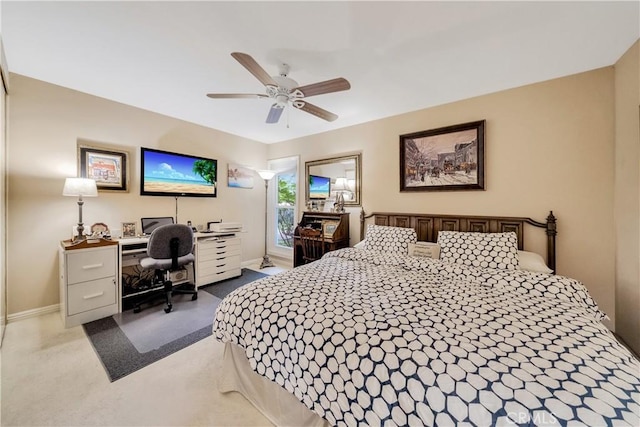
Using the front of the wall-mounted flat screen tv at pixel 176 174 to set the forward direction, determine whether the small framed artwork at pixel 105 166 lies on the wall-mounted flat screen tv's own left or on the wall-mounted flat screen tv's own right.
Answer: on the wall-mounted flat screen tv's own right

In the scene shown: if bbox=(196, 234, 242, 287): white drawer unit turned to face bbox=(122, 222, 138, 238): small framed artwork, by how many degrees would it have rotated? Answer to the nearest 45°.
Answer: approximately 135° to its right

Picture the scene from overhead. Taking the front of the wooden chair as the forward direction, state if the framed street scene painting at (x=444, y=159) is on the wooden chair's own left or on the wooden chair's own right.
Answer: on the wooden chair's own right

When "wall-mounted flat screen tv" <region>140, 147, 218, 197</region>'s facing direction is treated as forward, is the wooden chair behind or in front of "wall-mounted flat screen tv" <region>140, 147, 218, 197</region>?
in front

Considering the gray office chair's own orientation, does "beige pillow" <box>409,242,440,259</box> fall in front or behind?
behind

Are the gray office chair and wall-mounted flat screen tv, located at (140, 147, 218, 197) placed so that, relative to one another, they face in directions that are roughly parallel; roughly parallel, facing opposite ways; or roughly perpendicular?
roughly parallel, facing opposite ways

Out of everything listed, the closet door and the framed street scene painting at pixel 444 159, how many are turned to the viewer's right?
1

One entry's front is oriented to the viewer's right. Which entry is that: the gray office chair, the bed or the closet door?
the closet door

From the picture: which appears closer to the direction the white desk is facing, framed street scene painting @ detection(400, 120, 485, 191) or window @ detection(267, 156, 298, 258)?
the framed street scene painting

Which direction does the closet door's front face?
to the viewer's right

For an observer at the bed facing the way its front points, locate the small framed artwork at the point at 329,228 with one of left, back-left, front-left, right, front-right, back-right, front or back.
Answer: right

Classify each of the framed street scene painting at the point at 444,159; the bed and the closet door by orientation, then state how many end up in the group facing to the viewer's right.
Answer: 1

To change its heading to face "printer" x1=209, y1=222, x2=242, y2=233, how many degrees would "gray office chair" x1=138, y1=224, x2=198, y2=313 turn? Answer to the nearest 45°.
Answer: approximately 90° to its right

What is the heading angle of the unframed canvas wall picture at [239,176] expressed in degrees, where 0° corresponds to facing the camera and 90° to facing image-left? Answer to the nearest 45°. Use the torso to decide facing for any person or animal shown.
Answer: approximately 315°
